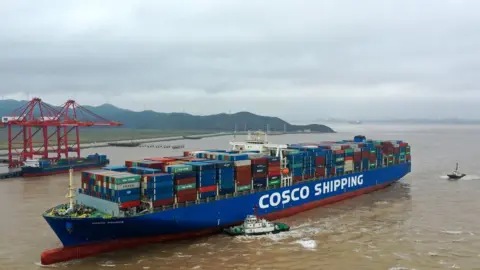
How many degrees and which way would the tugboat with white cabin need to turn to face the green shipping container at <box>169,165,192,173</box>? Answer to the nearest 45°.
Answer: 0° — it already faces it

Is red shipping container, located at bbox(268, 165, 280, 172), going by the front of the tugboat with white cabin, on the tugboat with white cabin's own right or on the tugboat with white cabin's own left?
on the tugboat with white cabin's own right

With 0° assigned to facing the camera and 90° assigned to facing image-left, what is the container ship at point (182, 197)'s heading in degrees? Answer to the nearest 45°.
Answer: approximately 45°

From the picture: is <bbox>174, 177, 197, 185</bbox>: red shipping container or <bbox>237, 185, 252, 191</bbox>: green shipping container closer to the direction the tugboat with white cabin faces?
the red shipping container

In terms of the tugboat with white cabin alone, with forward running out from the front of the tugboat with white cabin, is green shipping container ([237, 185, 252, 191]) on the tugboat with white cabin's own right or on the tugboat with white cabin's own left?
on the tugboat with white cabin's own right

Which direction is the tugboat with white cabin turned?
to the viewer's left
